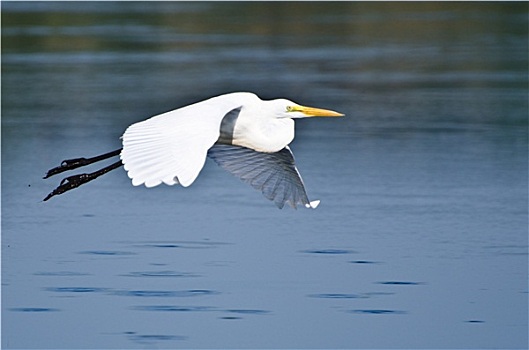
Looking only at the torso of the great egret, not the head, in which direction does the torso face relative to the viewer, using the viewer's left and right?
facing to the right of the viewer
